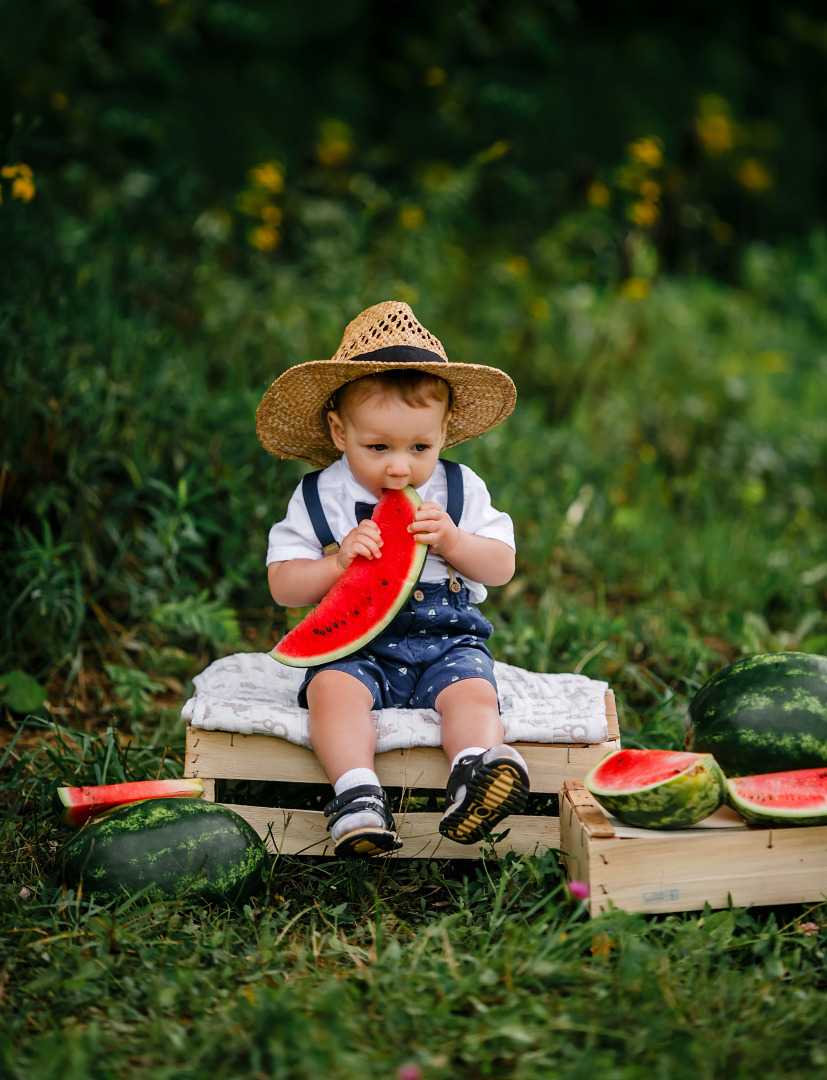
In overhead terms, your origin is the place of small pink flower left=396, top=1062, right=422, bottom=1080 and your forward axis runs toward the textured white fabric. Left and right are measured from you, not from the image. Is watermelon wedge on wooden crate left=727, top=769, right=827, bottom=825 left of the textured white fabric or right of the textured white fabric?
right

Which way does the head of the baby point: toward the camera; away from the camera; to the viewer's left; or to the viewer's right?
toward the camera

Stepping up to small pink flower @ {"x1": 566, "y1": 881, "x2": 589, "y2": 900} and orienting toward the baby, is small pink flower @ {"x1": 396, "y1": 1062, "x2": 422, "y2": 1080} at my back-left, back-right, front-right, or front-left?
back-left

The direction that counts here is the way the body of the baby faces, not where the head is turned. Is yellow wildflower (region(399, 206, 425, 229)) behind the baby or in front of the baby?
behind

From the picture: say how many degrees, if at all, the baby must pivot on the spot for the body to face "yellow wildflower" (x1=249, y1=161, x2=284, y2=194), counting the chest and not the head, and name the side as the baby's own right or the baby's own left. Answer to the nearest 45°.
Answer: approximately 180°

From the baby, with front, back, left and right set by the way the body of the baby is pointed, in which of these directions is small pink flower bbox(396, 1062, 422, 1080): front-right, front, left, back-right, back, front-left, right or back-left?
front

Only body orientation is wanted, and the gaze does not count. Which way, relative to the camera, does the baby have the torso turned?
toward the camera

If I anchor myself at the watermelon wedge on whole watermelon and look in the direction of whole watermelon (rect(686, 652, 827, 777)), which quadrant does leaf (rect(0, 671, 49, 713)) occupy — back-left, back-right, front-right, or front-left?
back-left

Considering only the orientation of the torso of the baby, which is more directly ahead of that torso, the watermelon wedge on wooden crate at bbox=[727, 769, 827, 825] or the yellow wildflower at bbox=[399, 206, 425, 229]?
the watermelon wedge on wooden crate

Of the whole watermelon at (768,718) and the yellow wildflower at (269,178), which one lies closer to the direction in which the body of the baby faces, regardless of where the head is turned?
the whole watermelon

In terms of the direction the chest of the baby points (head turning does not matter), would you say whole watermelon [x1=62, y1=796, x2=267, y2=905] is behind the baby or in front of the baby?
in front

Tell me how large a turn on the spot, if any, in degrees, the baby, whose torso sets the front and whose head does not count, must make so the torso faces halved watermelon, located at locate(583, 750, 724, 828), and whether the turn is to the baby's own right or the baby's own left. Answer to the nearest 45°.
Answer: approximately 45° to the baby's own left
